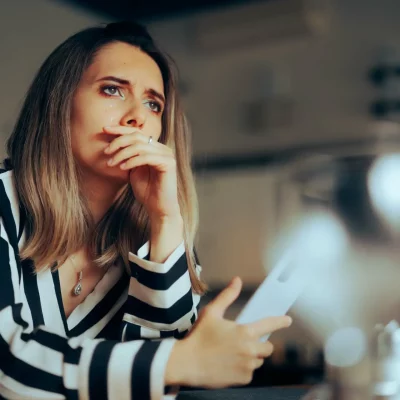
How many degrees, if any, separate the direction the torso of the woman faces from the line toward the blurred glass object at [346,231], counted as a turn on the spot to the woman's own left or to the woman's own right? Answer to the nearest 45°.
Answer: approximately 90° to the woman's own left
